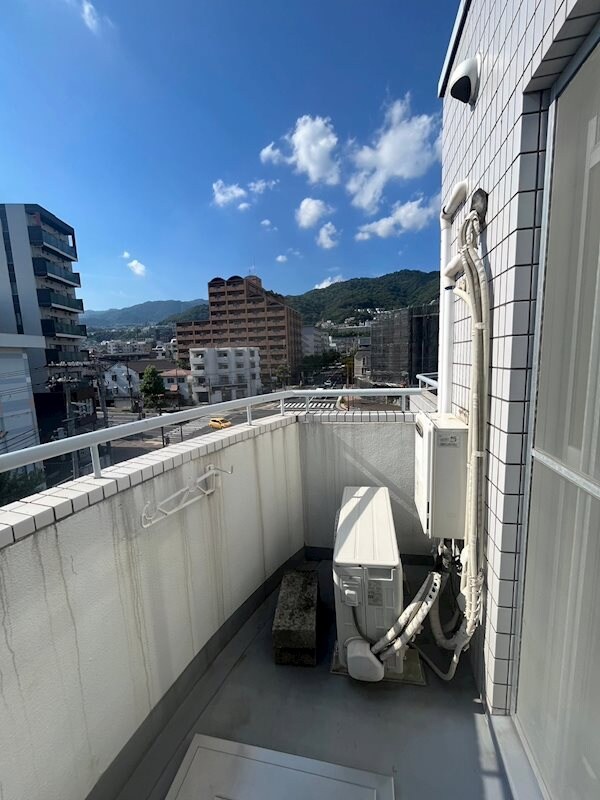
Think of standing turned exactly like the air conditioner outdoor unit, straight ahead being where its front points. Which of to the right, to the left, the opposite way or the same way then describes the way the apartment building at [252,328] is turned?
to the left

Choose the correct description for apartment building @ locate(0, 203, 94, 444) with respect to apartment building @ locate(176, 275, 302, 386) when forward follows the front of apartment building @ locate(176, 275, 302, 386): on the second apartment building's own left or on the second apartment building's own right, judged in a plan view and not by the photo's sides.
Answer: on the second apartment building's own right

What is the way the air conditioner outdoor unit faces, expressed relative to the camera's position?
facing to the left of the viewer

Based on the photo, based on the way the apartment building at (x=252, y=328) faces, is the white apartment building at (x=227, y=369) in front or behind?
in front

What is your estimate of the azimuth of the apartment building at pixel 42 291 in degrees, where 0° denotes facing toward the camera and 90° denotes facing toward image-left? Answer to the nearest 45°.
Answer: approximately 315°

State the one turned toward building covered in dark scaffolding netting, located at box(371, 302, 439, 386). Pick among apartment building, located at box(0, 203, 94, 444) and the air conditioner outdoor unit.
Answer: apartment building, located at box(0, 203, 94, 444)

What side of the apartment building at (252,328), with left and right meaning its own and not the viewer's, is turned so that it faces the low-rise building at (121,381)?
front

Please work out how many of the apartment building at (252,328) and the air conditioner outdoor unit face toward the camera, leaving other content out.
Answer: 1

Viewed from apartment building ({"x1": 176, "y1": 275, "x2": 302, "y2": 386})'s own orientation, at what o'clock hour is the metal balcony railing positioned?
The metal balcony railing is roughly at 12 o'clock from the apartment building.

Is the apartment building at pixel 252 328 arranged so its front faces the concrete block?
yes

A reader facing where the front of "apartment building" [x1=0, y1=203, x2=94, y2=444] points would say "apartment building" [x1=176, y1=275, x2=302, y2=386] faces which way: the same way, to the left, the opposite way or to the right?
to the right
